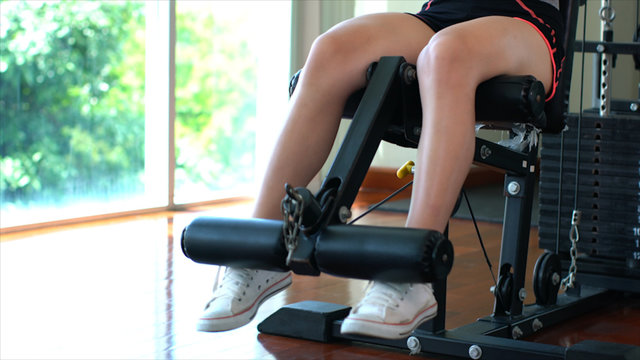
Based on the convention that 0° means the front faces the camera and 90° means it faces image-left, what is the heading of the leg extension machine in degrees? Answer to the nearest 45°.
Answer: approximately 45°
